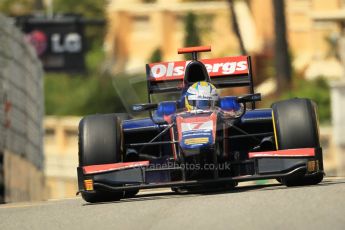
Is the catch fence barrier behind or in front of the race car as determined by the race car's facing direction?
behind

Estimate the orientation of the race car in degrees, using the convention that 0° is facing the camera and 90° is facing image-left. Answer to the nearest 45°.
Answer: approximately 0°
